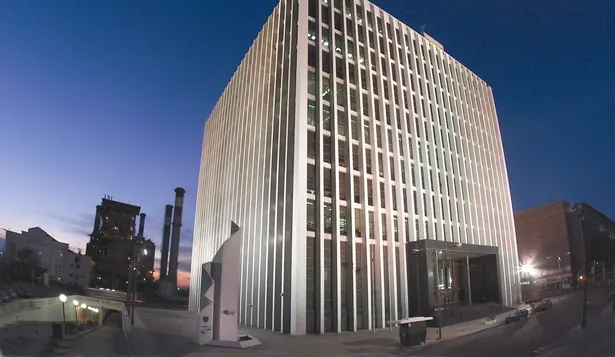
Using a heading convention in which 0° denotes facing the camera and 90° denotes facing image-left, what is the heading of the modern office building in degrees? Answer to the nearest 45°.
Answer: approximately 315°

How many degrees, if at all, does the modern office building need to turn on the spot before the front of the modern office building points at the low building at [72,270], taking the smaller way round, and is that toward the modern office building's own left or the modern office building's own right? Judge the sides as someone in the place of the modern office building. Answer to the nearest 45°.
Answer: approximately 135° to the modern office building's own right

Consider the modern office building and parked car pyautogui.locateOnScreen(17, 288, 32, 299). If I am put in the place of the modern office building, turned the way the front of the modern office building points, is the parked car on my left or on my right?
on my right

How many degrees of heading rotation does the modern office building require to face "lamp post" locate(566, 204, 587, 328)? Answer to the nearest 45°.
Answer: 0° — it already faces it

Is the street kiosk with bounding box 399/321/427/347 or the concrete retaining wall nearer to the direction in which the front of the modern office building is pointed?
the street kiosk

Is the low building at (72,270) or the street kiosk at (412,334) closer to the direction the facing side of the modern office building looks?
the street kiosk

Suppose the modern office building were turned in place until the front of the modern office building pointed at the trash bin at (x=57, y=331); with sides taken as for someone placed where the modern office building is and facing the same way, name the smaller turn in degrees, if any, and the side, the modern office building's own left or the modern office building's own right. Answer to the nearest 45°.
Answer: approximately 90° to the modern office building's own right

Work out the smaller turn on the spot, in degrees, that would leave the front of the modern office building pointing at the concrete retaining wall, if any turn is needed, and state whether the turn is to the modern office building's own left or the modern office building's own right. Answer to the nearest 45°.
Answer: approximately 90° to the modern office building's own right
